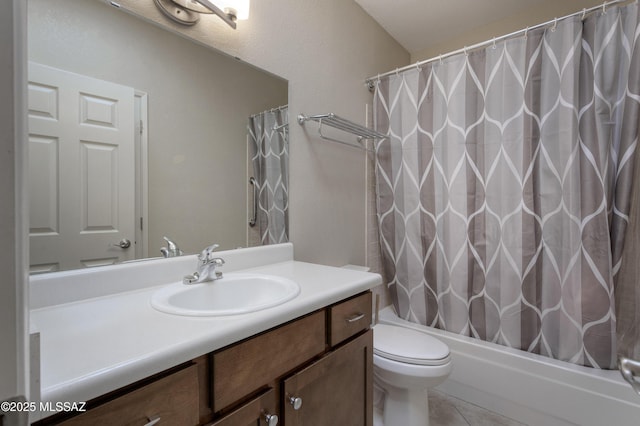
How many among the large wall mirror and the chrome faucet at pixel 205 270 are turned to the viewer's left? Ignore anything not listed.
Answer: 0

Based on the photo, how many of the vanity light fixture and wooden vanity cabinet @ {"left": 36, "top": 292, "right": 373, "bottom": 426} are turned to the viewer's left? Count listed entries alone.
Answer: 0

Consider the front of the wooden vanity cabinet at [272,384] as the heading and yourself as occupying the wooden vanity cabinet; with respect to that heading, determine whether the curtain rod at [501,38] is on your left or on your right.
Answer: on your left

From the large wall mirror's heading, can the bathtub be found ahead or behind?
ahead

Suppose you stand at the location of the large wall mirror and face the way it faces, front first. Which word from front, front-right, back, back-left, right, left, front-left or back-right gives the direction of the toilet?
front-left

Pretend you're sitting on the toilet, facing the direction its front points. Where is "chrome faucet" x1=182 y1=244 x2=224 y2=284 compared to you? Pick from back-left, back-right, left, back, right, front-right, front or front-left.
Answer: right

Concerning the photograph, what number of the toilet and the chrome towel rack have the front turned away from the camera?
0

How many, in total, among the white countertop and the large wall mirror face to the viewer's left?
0

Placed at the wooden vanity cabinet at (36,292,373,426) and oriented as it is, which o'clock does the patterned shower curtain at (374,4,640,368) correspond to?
The patterned shower curtain is roughly at 10 o'clock from the wooden vanity cabinet.

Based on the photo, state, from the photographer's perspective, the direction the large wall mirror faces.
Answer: facing the viewer and to the right of the viewer

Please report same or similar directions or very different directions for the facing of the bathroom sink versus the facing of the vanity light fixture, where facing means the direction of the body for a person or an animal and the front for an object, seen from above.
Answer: same or similar directions

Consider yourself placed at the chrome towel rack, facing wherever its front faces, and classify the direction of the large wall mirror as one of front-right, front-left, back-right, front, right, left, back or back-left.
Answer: right

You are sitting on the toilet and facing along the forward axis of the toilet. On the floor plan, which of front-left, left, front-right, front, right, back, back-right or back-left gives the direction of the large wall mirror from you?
right

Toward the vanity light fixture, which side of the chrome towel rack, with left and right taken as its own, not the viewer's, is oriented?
right

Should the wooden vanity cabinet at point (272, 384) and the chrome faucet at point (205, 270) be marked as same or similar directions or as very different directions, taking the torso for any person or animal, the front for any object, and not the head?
same or similar directions

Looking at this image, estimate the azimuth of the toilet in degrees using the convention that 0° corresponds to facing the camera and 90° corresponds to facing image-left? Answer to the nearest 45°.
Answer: approximately 315°

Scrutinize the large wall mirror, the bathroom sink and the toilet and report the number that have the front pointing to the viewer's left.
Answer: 0
